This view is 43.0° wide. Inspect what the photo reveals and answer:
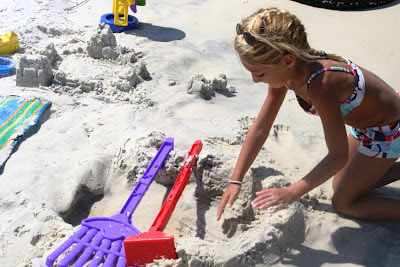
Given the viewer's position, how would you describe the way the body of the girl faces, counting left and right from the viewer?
facing to the left of the viewer

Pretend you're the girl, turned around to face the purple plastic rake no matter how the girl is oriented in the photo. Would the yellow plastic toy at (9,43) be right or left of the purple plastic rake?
right

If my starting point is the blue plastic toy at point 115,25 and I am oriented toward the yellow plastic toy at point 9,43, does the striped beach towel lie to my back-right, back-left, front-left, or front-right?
front-left

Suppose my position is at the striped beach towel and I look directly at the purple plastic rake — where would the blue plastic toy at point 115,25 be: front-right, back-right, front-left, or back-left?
back-left

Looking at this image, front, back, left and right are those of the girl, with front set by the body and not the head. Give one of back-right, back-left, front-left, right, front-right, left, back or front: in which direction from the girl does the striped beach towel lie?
front

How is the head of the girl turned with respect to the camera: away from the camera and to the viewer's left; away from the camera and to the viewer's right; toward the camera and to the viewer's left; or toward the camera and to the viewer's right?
toward the camera and to the viewer's left

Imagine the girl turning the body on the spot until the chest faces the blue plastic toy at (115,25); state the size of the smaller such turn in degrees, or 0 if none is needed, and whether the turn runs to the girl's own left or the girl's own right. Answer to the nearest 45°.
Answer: approximately 45° to the girl's own right

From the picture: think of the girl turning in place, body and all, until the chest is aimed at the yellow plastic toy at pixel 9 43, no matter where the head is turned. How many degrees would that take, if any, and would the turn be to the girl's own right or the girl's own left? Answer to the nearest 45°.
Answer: approximately 45° to the girl's own right

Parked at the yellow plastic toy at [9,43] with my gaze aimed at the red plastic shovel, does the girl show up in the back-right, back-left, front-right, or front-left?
front-left

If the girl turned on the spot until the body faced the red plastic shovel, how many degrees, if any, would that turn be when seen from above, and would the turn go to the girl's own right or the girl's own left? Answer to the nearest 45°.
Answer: approximately 45° to the girl's own left
